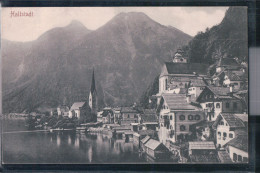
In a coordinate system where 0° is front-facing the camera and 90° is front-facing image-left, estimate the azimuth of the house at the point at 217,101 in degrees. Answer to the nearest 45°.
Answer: approximately 45°

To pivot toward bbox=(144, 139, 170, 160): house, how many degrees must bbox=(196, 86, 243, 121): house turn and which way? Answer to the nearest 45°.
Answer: approximately 45° to its right

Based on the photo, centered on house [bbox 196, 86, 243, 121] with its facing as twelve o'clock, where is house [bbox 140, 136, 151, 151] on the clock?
house [bbox 140, 136, 151, 151] is roughly at 1 o'clock from house [bbox 196, 86, 243, 121].

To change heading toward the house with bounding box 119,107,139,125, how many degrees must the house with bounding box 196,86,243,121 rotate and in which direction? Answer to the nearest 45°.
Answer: approximately 45° to its right
